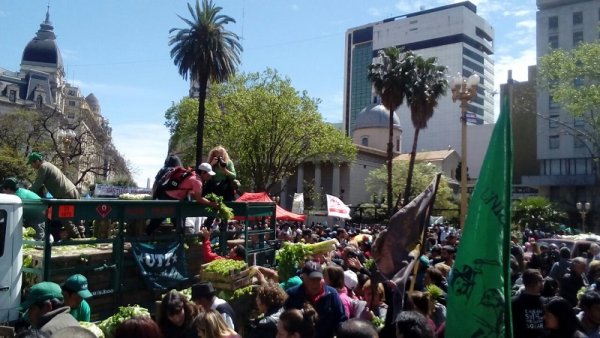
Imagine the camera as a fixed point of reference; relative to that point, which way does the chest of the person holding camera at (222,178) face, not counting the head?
toward the camera

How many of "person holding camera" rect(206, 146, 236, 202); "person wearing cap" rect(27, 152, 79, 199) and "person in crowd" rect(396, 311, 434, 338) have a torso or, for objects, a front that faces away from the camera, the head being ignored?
1

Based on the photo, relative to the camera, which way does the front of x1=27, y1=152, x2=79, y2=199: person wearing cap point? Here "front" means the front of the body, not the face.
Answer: to the viewer's left

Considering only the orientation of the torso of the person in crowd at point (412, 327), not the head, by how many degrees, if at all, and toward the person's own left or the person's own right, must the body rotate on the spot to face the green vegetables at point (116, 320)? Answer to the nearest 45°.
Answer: approximately 90° to the person's own left

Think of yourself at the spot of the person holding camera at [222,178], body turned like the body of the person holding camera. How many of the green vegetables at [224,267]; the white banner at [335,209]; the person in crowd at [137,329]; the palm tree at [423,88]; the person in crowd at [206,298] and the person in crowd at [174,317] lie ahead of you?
4

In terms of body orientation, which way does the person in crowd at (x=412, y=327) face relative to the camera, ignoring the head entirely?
away from the camera

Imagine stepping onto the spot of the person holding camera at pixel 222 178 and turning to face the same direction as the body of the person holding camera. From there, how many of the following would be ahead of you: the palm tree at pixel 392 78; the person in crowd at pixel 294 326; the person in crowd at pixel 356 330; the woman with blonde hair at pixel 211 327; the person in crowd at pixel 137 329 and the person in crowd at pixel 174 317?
5

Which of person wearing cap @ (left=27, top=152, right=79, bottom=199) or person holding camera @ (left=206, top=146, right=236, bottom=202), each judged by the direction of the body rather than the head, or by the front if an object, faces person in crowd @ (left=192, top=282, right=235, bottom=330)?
the person holding camera

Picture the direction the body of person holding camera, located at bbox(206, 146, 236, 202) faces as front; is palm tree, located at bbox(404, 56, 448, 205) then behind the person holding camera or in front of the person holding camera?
behind

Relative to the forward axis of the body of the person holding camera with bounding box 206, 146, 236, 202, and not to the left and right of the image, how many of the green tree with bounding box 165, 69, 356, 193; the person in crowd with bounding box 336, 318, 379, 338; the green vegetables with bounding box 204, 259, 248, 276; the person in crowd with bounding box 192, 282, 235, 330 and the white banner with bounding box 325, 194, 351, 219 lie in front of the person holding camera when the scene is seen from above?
3
